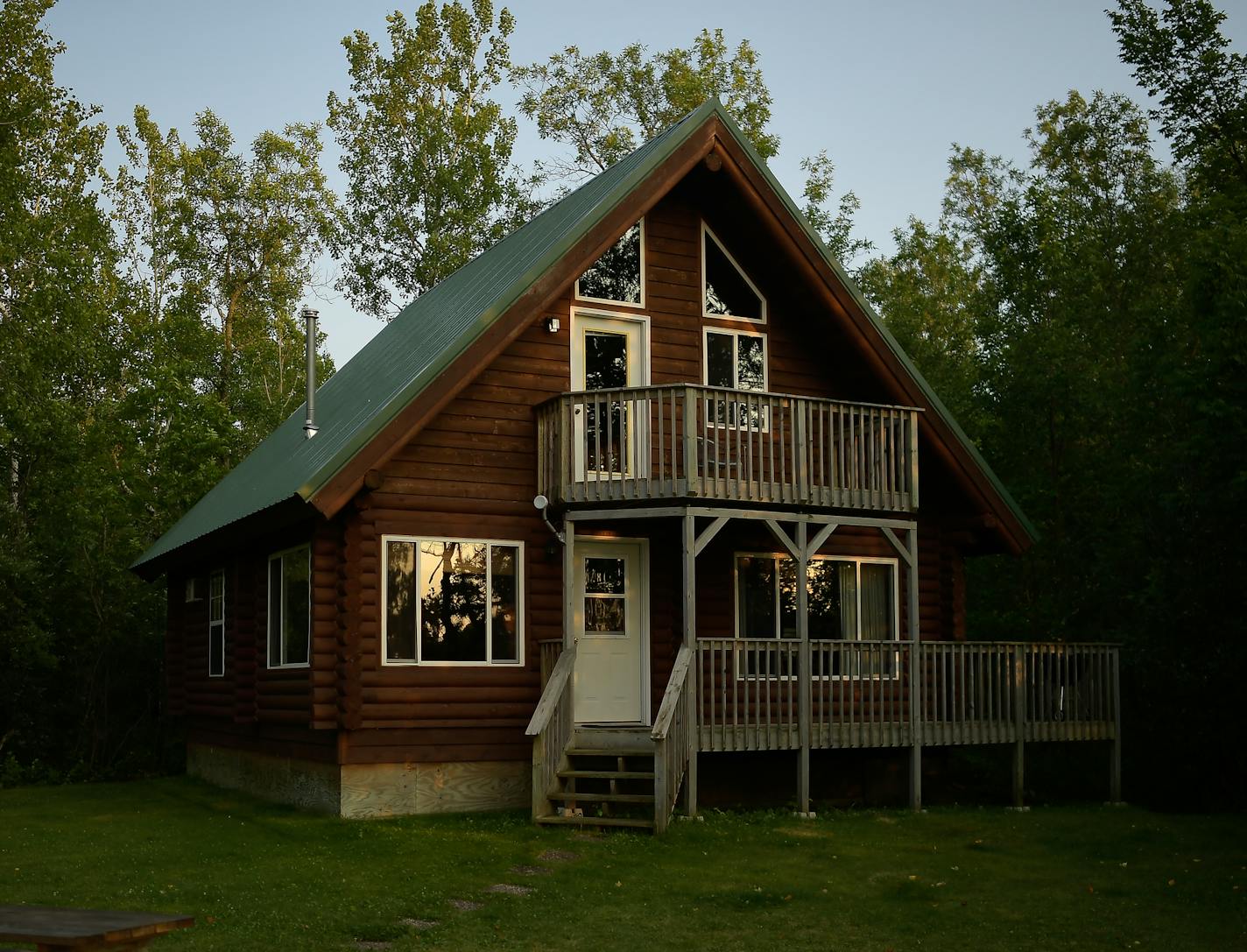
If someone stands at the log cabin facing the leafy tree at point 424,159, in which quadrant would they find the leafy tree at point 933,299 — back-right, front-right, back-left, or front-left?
front-right

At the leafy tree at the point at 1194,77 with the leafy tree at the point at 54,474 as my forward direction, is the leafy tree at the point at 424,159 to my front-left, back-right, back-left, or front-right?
front-right

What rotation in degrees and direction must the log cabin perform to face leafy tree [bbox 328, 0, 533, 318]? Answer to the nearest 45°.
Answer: approximately 135° to its left

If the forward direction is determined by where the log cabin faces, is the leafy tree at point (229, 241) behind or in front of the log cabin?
behind

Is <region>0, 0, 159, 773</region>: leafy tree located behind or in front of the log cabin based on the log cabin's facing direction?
behind

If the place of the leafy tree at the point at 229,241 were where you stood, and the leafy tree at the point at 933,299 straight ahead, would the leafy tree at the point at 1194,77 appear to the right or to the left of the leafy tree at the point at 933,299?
right

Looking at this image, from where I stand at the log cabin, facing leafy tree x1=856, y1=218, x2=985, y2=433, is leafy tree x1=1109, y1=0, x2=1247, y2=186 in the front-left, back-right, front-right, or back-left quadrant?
front-right

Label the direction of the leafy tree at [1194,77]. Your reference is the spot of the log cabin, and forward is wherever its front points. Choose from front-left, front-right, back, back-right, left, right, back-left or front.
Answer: left
